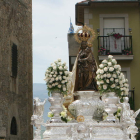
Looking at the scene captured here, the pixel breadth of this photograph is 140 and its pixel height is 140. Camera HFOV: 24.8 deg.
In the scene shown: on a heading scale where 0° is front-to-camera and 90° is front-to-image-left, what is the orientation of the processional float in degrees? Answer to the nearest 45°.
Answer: approximately 0°
